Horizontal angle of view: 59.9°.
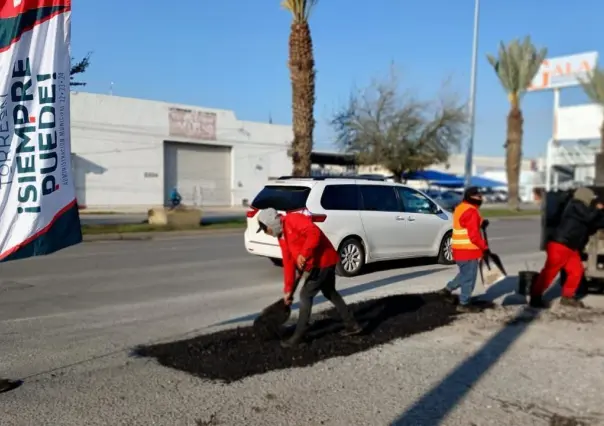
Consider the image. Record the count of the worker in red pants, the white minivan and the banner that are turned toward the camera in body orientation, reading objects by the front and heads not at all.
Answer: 1

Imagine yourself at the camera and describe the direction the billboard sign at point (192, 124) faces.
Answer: facing the viewer and to the right of the viewer

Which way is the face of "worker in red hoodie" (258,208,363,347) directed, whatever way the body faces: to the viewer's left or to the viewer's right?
to the viewer's left

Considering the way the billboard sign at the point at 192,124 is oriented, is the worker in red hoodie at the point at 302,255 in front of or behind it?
in front

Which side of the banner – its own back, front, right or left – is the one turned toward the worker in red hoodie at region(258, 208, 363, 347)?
left

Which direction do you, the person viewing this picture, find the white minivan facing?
facing away from the viewer and to the right of the viewer

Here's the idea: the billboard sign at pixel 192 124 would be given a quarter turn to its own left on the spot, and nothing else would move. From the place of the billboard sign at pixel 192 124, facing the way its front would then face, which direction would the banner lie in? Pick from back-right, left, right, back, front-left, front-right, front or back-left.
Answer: back-right
